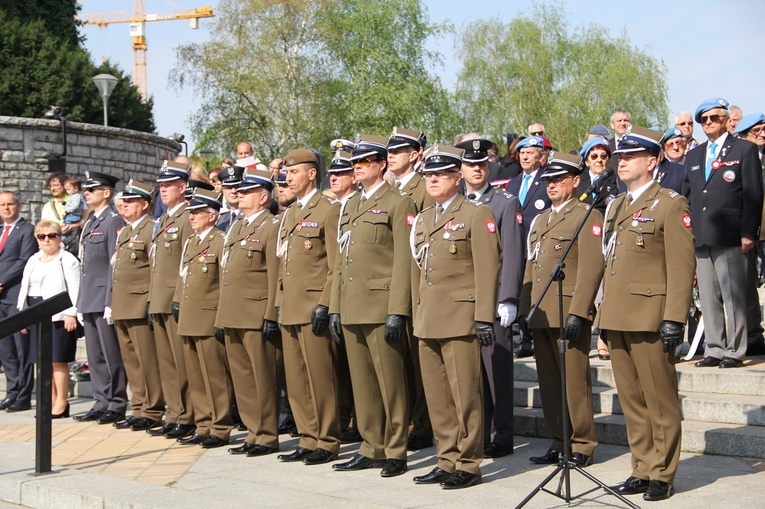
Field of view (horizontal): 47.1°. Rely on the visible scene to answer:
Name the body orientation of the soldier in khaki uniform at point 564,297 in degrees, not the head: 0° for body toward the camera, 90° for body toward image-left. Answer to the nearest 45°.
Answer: approximately 45°

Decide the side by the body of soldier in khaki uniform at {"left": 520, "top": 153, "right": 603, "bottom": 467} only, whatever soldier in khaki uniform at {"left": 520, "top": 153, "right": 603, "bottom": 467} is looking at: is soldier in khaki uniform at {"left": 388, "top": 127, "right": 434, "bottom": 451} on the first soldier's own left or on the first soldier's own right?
on the first soldier's own right

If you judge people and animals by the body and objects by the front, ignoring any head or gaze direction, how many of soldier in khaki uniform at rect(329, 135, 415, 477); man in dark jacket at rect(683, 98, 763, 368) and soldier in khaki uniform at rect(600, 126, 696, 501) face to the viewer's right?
0

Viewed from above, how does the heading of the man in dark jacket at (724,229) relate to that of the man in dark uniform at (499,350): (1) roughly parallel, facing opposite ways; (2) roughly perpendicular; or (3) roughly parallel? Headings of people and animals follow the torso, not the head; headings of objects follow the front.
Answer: roughly parallel

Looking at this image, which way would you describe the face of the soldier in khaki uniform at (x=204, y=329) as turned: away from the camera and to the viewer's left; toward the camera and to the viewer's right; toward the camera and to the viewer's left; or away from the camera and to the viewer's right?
toward the camera and to the viewer's left

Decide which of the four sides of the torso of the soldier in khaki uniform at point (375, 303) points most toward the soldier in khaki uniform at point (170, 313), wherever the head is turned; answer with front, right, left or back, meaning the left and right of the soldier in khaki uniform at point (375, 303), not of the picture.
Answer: right

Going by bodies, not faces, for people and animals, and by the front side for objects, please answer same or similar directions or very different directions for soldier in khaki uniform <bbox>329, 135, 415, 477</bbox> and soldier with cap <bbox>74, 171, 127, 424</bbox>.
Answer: same or similar directions

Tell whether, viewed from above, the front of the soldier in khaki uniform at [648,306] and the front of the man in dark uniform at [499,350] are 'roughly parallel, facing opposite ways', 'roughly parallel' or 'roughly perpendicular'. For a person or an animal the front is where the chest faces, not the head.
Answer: roughly parallel

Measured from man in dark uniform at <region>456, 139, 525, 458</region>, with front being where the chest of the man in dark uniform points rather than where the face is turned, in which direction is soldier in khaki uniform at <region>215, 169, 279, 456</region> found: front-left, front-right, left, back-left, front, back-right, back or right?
front-right

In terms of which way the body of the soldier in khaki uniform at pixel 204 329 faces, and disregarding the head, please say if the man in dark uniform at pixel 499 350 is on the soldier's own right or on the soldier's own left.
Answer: on the soldier's own left

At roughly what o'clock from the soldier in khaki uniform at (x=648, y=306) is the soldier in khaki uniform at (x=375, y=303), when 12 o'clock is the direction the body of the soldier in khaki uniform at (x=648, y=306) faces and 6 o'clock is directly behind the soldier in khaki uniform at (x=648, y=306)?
the soldier in khaki uniform at (x=375, y=303) is roughly at 2 o'clock from the soldier in khaki uniform at (x=648, y=306).
